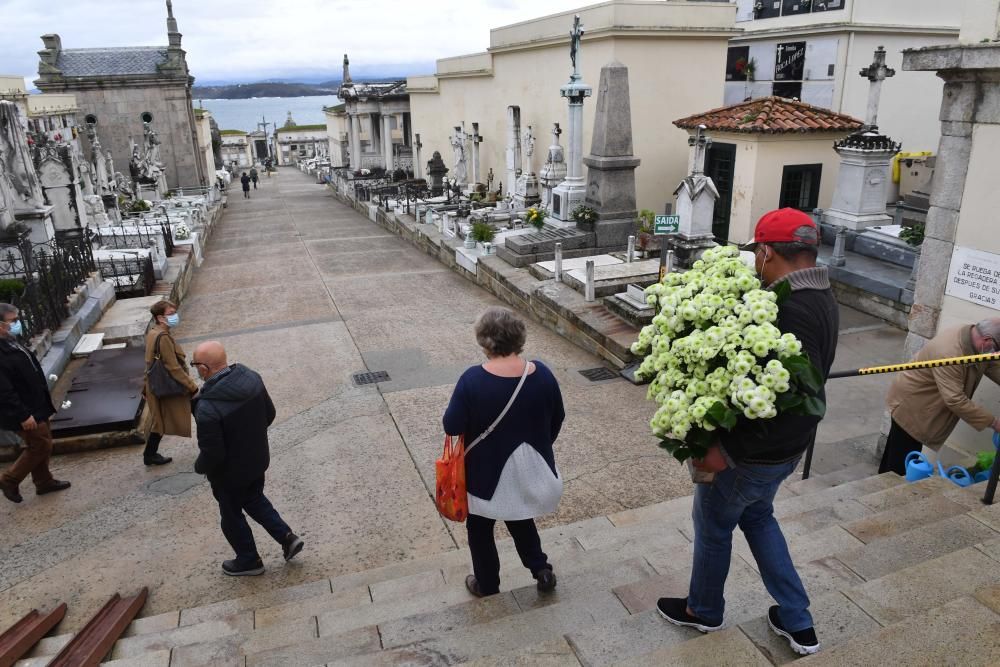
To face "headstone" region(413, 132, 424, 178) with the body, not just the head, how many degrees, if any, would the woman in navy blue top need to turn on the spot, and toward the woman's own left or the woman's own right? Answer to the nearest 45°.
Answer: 0° — they already face it

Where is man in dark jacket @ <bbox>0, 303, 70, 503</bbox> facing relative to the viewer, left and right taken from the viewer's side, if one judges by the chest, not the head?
facing the viewer and to the right of the viewer

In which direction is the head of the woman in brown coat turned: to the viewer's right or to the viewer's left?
to the viewer's right

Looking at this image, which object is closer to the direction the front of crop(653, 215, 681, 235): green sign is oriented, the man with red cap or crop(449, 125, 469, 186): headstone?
the man with red cap

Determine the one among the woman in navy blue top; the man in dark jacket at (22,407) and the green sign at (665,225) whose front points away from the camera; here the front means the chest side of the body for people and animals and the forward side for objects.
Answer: the woman in navy blue top

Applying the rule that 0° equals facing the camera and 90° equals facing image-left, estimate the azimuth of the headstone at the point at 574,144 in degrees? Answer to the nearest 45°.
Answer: approximately 45°

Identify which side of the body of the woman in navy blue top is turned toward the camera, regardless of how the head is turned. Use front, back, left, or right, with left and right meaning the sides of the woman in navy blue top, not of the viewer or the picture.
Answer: back

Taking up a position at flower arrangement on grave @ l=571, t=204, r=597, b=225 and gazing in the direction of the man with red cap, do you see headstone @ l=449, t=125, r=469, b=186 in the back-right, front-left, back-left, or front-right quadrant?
back-right

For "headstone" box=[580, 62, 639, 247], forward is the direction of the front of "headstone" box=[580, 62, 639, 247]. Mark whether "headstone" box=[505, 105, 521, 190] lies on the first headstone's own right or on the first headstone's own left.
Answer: on the first headstone's own right

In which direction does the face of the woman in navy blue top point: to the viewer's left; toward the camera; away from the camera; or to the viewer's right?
away from the camera

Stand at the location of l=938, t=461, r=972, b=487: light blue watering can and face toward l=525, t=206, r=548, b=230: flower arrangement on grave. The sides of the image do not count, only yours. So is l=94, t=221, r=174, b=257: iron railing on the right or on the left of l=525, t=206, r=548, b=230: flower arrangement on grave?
left

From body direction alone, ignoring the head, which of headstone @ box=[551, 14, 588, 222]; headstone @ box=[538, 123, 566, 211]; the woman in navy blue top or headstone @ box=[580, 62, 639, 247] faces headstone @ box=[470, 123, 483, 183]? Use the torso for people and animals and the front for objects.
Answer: the woman in navy blue top

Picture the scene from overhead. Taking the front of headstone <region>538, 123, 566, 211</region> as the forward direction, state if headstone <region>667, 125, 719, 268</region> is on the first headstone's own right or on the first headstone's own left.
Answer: on the first headstone's own left

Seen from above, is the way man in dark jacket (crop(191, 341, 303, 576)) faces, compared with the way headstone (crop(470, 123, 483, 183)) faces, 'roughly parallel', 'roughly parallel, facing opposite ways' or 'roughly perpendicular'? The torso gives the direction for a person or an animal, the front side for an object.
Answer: roughly perpendicular

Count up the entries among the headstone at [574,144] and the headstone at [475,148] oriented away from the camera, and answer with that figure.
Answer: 0
